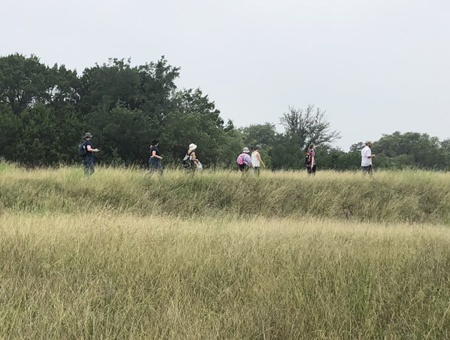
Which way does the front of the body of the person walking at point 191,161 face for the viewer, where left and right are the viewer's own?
facing to the right of the viewer

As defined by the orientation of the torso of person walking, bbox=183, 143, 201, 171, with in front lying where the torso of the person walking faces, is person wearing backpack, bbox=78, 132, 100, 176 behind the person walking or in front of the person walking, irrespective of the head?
behind

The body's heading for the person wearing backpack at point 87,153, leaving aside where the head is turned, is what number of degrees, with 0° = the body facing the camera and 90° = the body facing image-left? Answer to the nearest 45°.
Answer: approximately 270°

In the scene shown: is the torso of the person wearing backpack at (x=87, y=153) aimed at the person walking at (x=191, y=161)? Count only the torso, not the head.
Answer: yes

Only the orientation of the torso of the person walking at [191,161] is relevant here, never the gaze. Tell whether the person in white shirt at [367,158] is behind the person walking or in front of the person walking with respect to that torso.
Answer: in front

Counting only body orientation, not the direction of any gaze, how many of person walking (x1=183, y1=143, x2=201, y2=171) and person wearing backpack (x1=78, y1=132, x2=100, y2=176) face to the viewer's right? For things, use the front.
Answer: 2

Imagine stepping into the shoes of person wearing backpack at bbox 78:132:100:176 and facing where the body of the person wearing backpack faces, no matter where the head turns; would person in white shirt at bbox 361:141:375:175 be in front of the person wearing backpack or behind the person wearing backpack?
in front

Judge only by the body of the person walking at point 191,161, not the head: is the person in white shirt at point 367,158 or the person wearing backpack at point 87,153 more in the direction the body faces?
the person in white shirt
